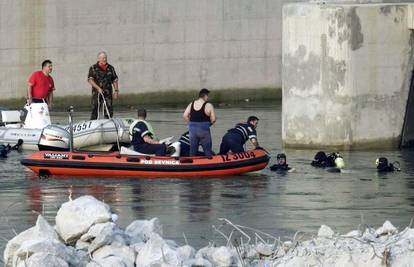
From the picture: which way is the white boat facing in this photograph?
to the viewer's right

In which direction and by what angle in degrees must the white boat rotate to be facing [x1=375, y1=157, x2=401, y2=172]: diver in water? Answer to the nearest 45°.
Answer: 0° — it already faces them

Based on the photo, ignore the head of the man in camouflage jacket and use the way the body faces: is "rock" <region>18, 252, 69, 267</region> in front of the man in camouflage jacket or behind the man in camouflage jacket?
in front

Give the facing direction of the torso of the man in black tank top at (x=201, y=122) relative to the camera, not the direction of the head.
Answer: away from the camera

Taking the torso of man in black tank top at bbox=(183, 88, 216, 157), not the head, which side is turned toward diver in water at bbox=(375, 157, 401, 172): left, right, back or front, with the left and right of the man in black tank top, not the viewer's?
right

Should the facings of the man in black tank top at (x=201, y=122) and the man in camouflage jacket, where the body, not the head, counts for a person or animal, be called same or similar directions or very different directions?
very different directions

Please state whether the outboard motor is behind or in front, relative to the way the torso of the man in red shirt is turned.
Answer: in front

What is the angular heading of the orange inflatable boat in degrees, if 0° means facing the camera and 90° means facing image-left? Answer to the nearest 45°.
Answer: approximately 270°

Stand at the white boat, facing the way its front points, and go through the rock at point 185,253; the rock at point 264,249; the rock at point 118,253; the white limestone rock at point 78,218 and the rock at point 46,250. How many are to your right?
5

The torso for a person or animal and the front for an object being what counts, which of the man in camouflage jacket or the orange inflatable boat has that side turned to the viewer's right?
the orange inflatable boat

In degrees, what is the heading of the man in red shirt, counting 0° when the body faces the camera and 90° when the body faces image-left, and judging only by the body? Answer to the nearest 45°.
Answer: approximately 315°

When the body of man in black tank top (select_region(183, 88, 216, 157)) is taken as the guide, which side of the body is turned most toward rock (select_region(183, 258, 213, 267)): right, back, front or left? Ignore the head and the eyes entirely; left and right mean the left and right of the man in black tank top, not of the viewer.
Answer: back

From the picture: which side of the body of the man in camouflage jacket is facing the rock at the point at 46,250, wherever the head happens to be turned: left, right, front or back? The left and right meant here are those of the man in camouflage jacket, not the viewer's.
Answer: front

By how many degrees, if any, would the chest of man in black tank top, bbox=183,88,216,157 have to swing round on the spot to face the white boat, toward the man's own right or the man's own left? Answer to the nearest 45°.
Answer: approximately 45° to the man's own left
